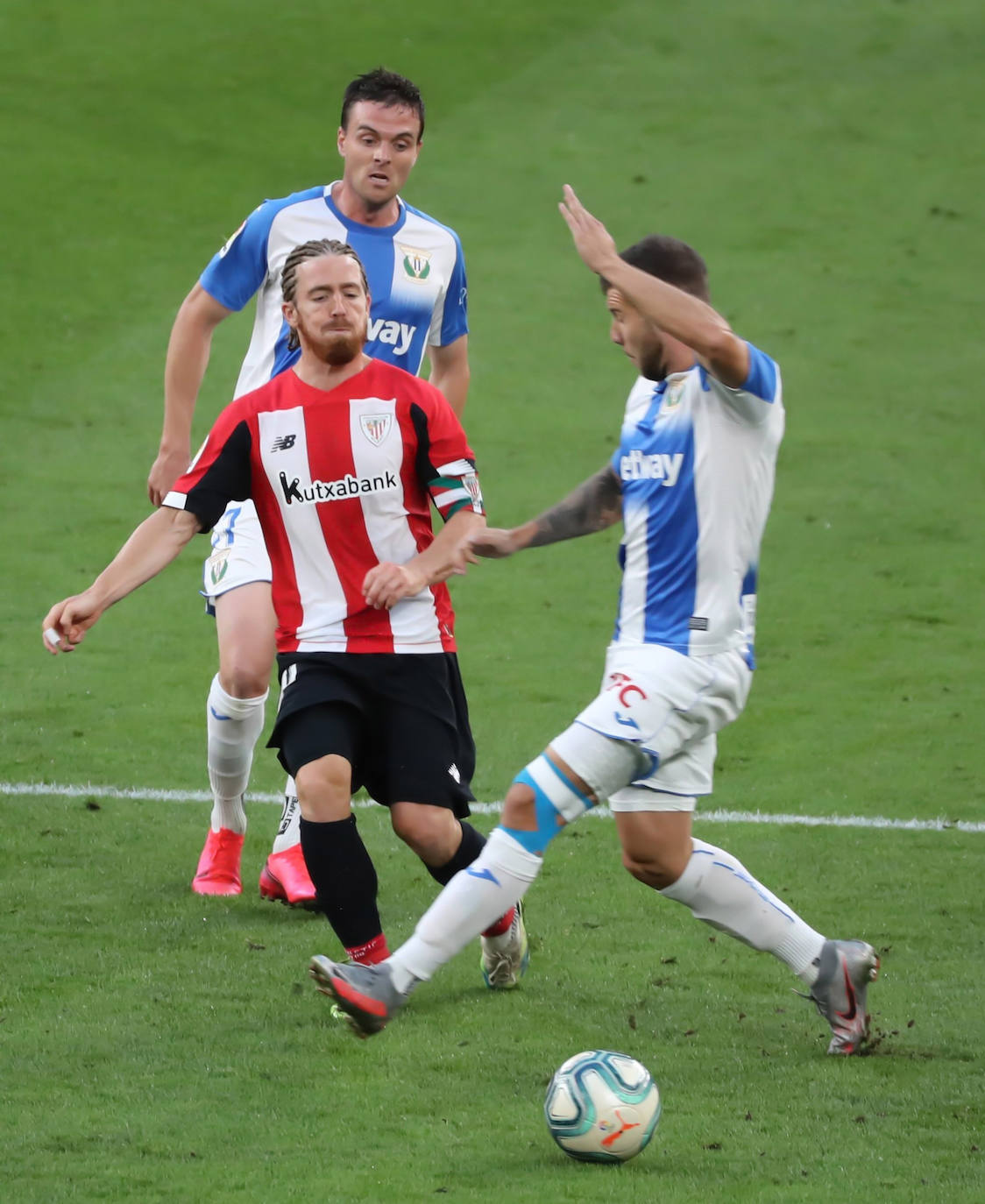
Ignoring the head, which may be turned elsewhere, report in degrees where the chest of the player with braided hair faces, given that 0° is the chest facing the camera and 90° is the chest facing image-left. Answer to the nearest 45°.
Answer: approximately 0°

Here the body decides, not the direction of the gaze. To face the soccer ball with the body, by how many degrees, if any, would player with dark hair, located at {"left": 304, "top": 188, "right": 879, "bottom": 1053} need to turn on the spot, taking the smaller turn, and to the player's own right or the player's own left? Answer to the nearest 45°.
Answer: approximately 45° to the player's own left

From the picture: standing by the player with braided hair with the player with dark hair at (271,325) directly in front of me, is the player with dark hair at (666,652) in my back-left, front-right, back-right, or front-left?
back-right

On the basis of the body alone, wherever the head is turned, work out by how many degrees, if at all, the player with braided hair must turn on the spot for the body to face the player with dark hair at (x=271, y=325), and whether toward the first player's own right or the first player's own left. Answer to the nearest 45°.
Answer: approximately 180°

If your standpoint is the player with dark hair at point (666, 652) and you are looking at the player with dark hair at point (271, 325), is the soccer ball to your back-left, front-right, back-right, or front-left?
back-left

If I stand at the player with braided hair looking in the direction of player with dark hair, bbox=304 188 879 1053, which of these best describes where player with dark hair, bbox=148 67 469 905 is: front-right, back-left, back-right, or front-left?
back-left

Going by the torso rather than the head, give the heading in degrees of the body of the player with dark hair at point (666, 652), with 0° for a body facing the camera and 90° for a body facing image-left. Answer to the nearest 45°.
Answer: approximately 45°

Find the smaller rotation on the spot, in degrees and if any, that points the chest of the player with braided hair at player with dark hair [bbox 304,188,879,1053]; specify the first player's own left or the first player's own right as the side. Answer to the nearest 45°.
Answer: approximately 45° to the first player's own left

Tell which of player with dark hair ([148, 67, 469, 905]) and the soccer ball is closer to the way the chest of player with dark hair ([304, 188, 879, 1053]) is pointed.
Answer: the soccer ball

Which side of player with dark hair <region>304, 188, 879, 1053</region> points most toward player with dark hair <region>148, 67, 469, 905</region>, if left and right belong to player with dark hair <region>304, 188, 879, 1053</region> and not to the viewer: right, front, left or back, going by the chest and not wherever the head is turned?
right
